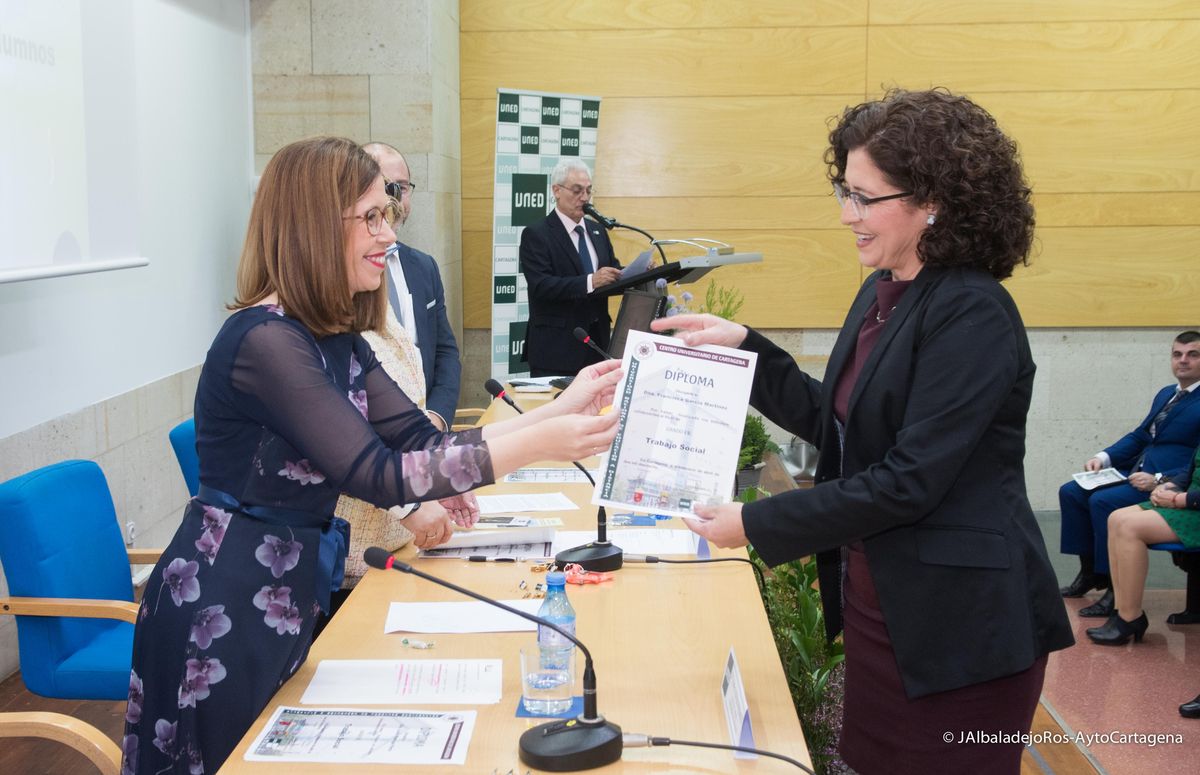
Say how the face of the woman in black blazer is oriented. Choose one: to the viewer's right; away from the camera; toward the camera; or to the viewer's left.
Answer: to the viewer's left

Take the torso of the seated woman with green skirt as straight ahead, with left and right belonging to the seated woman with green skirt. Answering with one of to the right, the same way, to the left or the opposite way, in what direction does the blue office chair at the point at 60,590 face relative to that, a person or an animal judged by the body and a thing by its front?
the opposite way

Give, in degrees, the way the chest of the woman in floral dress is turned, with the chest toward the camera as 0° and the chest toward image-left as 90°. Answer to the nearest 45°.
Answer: approximately 270°

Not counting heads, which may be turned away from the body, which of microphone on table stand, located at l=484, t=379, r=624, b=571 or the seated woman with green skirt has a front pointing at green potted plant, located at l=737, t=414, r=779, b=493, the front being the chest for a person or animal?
the seated woman with green skirt

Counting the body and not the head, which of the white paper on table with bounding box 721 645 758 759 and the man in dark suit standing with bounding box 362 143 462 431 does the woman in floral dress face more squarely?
the white paper on table

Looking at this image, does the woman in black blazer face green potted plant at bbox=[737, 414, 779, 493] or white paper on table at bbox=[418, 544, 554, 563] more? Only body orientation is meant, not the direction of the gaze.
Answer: the white paper on table

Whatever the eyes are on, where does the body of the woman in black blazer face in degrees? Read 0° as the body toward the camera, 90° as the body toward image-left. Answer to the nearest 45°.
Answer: approximately 90°

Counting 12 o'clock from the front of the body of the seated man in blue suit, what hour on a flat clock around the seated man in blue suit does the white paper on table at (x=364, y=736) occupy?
The white paper on table is roughly at 11 o'clock from the seated man in blue suit.

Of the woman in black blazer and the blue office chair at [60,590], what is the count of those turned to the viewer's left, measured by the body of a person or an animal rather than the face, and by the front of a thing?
1

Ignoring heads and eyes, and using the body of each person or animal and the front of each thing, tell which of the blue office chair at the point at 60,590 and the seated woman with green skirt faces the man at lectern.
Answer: the seated woman with green skirt

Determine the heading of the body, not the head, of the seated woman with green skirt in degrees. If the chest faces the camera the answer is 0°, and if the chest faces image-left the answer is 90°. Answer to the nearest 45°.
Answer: approximately 90°

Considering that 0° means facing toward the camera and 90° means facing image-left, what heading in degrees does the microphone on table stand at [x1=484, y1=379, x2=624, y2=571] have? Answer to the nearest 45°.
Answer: approximately 90°

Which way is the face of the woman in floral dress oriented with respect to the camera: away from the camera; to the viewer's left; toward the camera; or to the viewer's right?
to the viewer's right
